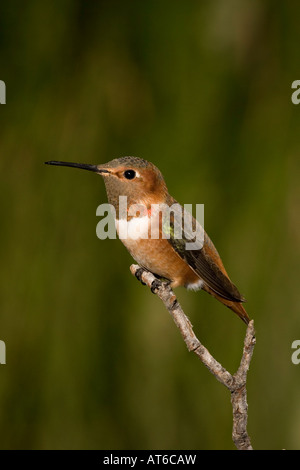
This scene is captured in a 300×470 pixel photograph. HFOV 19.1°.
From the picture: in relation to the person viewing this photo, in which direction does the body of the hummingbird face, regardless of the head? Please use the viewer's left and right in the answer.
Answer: facing to the left of the viewer
